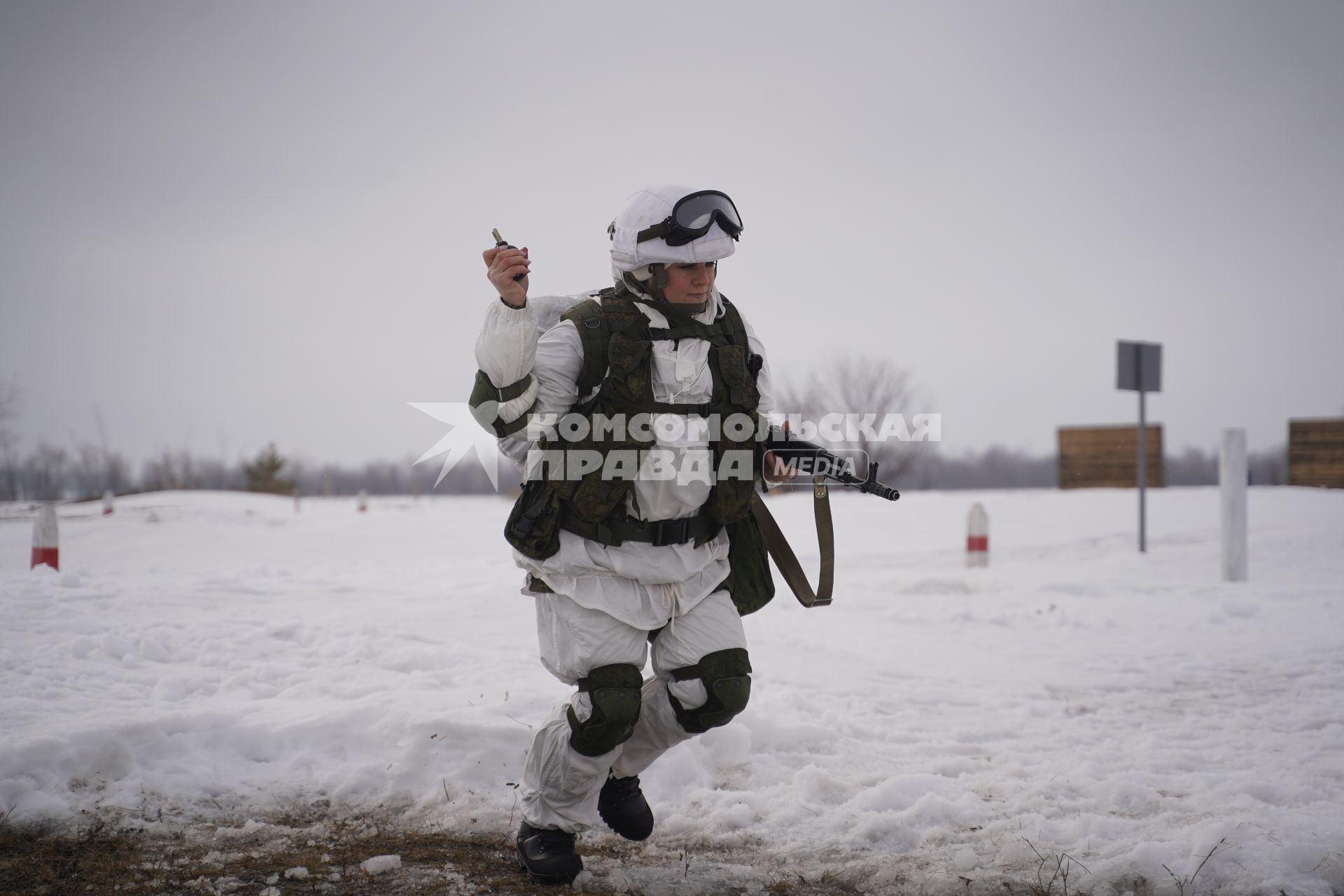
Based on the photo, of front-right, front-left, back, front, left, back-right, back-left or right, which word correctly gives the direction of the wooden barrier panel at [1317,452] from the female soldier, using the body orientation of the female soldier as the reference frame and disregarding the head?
left

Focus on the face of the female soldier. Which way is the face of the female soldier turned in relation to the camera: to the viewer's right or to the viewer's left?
to the viewer's right

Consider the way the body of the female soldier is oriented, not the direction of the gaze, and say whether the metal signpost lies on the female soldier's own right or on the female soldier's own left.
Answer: on the female soldier's own left

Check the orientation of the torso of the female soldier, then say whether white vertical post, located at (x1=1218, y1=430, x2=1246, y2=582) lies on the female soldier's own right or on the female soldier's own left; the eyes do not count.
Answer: on the female soldier's own left

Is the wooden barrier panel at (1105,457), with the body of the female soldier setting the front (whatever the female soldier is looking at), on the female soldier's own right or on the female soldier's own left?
on the female soldier's own left

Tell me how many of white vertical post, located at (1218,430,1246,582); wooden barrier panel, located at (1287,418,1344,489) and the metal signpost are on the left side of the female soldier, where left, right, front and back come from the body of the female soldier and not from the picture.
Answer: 3

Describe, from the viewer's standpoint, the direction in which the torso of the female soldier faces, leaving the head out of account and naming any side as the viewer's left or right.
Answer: facing the viewer and to the right of the viewer

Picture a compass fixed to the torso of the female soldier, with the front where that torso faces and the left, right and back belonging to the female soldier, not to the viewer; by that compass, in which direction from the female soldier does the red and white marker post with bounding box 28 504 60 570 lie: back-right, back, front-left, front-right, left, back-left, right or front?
back
